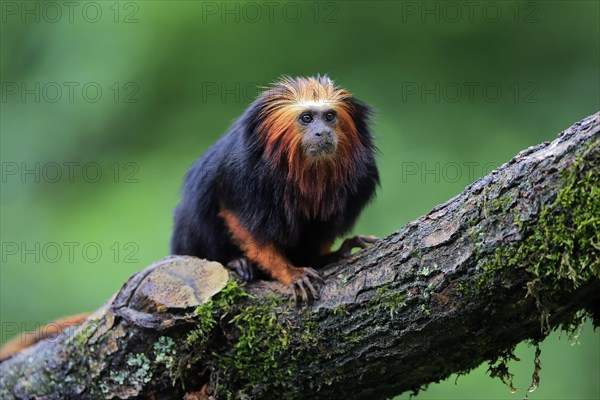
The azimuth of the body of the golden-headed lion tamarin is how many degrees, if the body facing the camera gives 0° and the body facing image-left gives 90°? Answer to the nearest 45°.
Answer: approximately 315°
